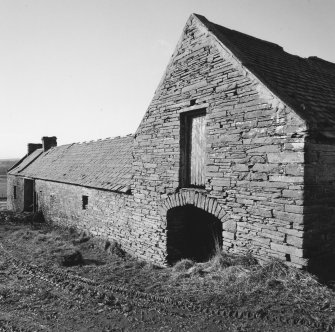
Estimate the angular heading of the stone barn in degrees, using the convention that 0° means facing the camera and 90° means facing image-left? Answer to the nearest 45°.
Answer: approximately 45°
